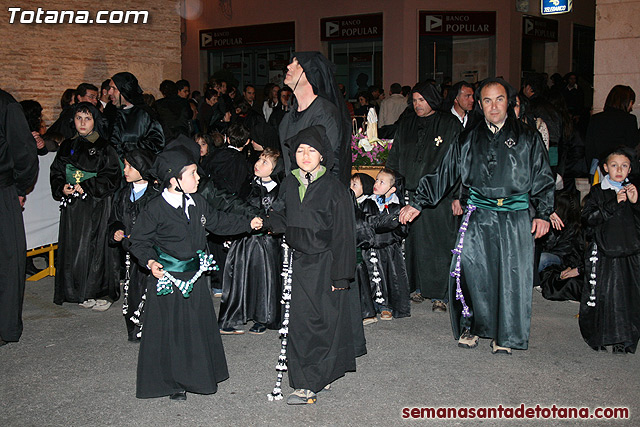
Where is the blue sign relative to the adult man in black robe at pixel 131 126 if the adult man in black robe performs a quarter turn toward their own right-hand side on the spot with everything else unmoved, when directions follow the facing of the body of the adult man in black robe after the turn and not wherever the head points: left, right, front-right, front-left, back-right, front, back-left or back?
right

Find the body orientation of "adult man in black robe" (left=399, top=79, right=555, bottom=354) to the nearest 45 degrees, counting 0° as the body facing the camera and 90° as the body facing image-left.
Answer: approximately 0°

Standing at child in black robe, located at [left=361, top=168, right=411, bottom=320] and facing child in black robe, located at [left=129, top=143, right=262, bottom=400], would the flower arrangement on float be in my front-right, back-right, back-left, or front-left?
back-right

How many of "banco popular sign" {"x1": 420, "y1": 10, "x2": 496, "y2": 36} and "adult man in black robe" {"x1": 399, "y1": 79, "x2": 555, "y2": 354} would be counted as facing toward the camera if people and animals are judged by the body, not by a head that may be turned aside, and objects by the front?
2

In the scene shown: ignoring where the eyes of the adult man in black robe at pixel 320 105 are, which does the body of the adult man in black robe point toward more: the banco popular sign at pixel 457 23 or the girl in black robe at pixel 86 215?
the girl in black robe
